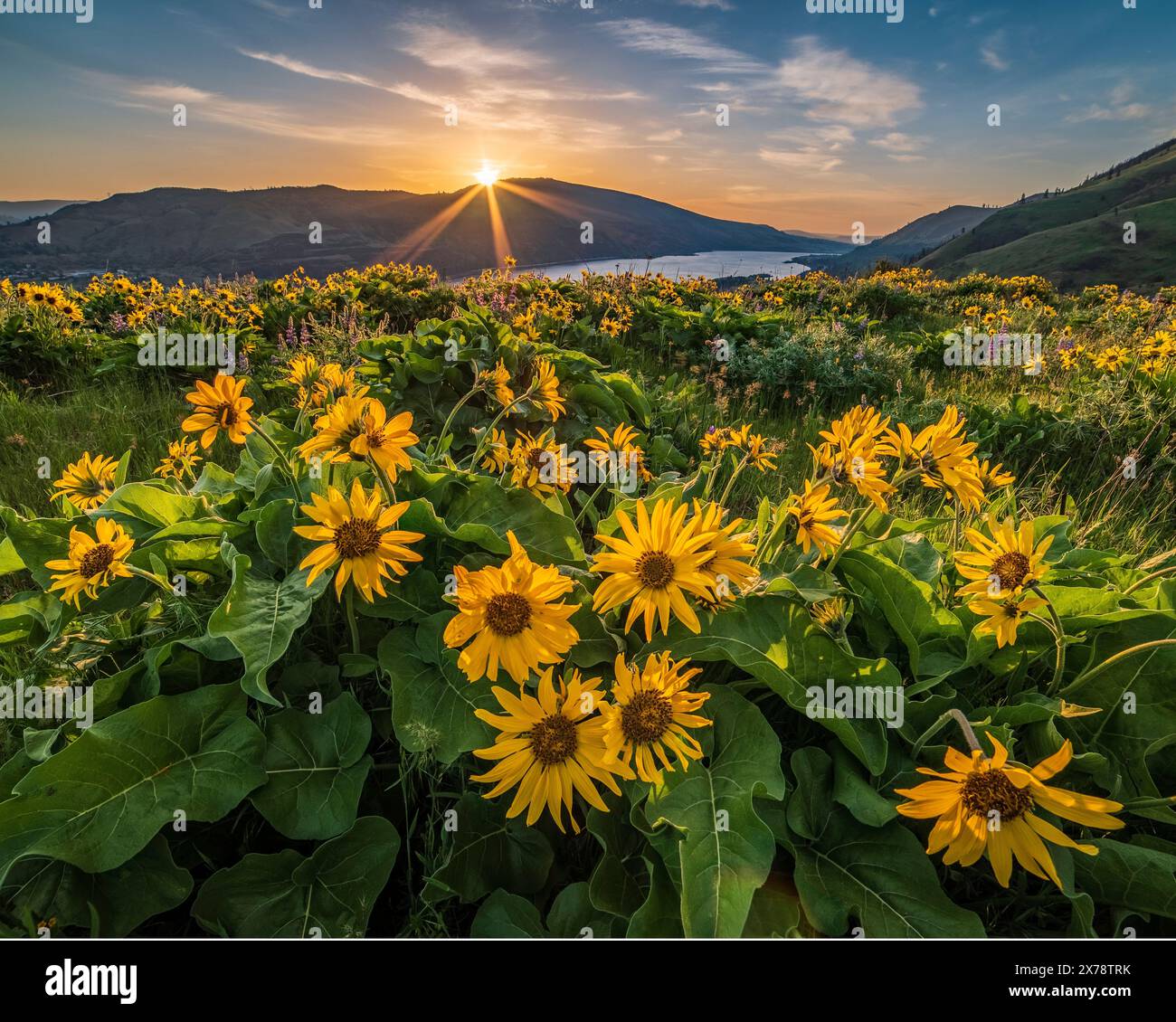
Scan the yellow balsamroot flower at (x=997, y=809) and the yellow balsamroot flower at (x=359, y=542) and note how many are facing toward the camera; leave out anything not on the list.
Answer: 2

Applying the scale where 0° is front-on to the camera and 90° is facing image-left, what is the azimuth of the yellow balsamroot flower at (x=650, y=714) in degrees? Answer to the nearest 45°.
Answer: approximately 0°

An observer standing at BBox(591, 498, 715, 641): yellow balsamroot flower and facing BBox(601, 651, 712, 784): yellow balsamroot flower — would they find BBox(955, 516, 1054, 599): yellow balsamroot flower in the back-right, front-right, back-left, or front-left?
back-left
